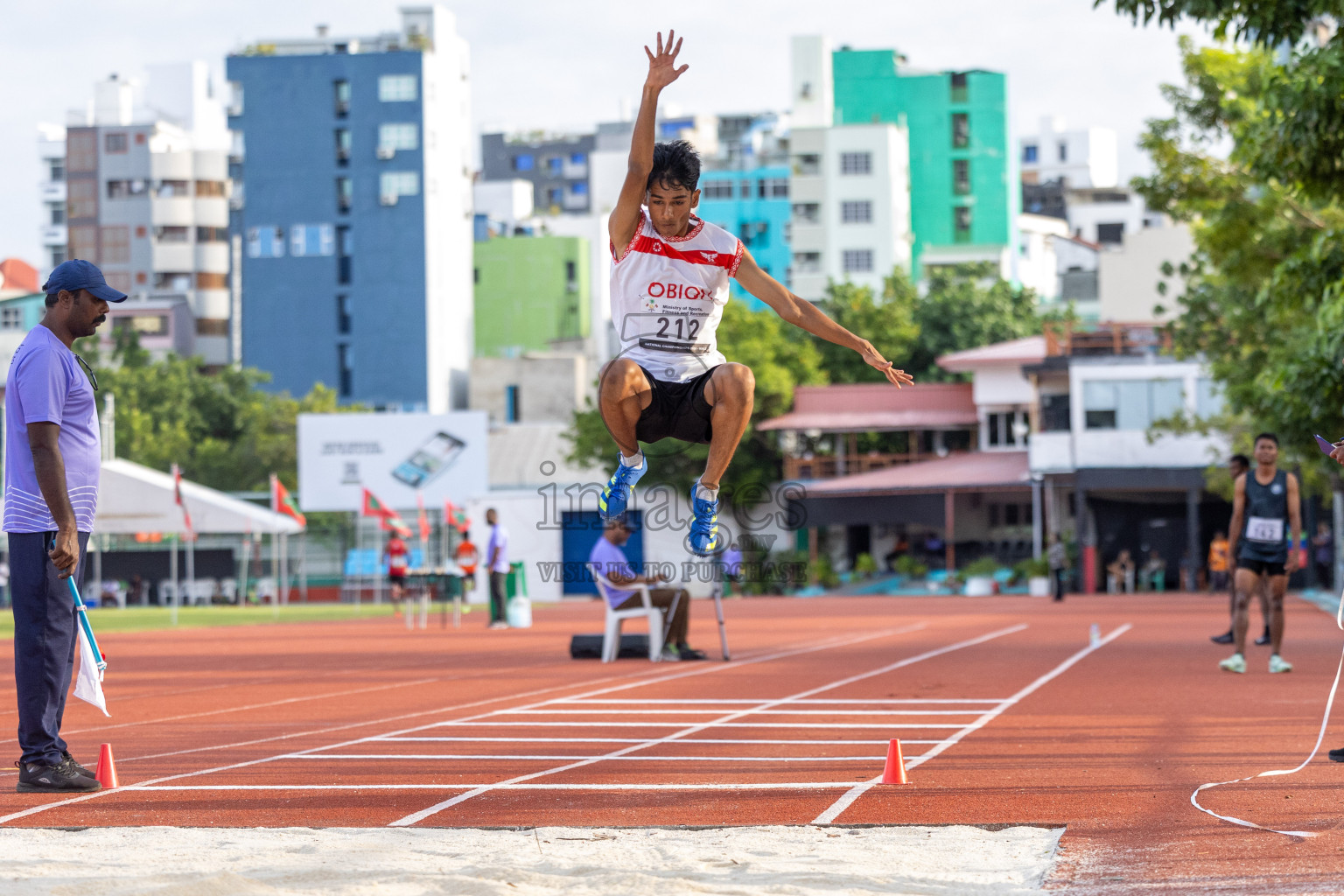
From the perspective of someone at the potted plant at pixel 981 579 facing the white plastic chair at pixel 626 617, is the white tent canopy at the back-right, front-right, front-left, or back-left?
front-right

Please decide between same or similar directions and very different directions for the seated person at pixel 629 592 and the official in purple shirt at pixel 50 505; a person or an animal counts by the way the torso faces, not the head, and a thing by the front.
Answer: same or similar directions

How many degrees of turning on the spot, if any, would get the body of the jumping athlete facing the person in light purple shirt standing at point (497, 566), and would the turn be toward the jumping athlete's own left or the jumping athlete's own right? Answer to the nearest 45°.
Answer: approximately 180°

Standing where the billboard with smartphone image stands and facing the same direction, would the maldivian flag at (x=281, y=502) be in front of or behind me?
in front

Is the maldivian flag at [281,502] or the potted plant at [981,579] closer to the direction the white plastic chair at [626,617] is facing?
the potted plant

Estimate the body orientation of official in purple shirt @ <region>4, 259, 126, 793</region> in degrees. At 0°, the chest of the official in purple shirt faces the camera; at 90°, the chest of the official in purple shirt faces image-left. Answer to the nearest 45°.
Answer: approximately 270°

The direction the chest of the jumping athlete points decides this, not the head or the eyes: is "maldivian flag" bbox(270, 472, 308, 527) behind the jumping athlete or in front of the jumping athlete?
behind

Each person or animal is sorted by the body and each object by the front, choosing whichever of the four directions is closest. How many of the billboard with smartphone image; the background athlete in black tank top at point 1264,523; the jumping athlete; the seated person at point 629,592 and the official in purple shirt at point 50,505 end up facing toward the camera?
3

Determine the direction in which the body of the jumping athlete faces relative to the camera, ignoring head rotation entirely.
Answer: toward the camera

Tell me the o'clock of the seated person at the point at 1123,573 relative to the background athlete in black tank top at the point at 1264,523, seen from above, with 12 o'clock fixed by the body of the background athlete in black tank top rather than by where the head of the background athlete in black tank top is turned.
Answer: The seated person is roughly at 6 o'clock from the background athlete in black tank top.

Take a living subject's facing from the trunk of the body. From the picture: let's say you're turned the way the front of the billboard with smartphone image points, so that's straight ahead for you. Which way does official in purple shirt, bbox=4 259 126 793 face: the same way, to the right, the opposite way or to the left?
to the left

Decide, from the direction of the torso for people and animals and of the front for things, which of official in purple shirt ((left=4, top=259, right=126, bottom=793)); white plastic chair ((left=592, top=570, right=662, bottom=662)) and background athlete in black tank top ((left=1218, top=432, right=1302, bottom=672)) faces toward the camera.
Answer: the background athlete in black tank top

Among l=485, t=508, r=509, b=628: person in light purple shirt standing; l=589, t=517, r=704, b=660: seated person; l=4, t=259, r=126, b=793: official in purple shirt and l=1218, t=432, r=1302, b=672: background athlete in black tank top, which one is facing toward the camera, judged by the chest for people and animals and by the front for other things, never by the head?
the background athlete in black tank top

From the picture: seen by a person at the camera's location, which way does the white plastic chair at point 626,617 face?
facing to the right of the viewer
